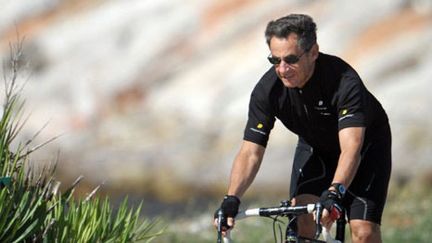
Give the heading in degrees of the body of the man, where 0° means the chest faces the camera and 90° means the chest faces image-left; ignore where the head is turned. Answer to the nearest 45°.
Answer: approximately 45°

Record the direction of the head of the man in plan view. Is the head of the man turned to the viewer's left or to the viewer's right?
to the viewer's left

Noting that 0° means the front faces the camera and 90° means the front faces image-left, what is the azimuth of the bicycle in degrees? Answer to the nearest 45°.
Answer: approximately 45°

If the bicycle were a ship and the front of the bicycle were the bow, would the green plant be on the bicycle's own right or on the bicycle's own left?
on the bicycle's own right
